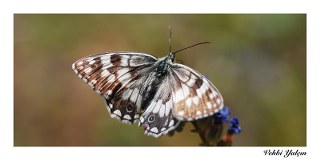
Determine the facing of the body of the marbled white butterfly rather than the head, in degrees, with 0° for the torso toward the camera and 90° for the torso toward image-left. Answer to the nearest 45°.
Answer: approximately 225°

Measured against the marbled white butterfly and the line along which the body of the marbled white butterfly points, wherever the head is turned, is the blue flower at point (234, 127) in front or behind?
in front
